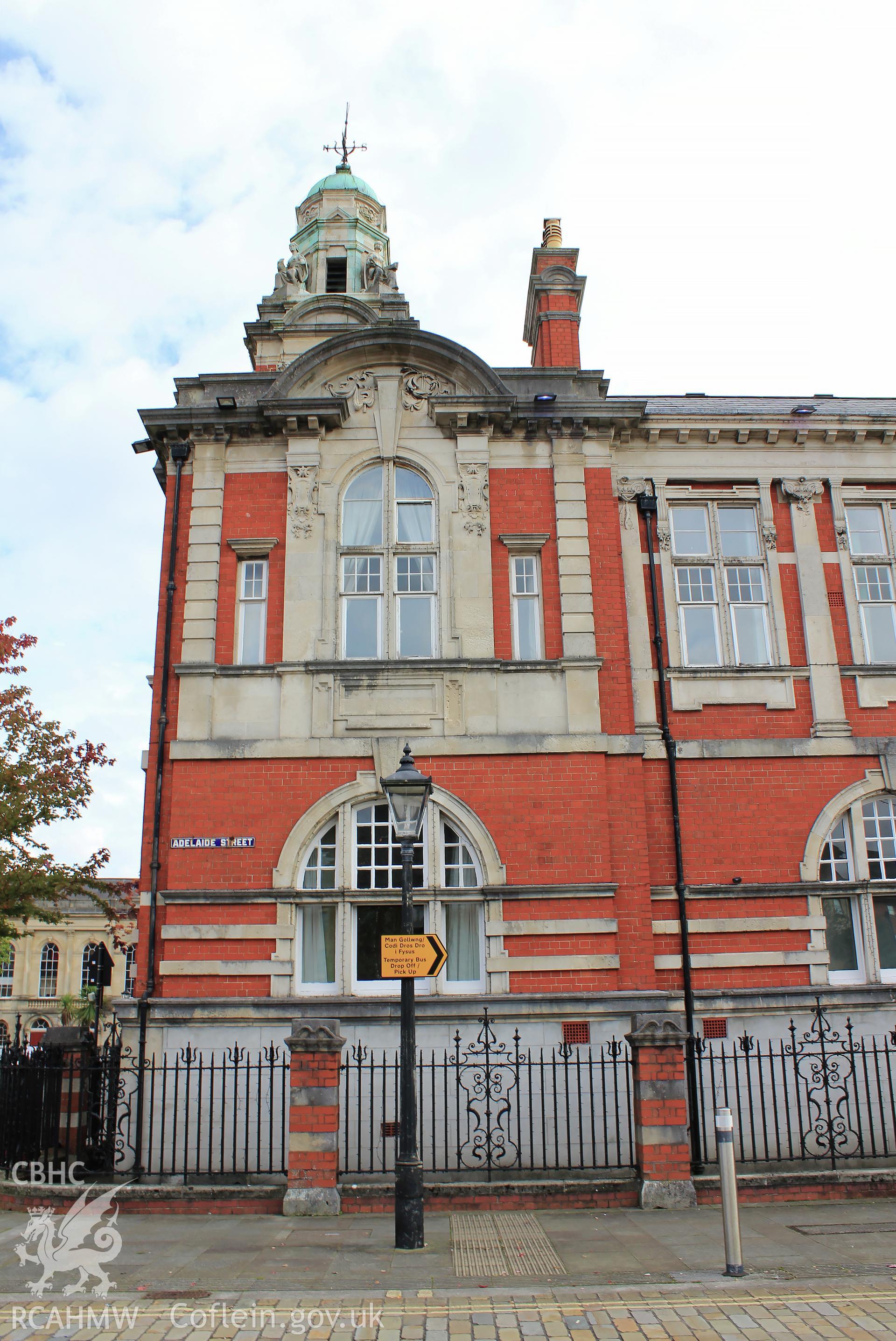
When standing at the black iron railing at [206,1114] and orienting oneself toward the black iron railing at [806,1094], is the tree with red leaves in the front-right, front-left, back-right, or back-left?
back-left

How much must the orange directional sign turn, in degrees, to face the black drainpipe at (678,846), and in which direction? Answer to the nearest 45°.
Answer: approximately 135° to its left

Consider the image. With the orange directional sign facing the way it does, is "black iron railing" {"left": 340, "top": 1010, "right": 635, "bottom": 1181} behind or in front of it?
behind

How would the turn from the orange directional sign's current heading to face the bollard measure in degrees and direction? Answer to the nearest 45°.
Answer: approximately 45° to its left

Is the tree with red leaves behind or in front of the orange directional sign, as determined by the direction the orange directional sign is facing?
behind

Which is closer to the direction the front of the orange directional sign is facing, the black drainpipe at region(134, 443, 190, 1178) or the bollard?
the bollard

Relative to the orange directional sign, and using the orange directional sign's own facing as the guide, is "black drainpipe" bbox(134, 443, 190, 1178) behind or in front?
behind

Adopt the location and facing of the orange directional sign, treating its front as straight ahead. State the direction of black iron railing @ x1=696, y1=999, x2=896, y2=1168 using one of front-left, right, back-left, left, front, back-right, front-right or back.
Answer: back-left

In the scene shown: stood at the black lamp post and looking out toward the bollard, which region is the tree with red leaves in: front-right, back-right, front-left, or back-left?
back-left

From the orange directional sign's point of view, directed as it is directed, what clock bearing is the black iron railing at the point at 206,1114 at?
The black iron railing is roughly at 5 o'clock from the orange directional sign.

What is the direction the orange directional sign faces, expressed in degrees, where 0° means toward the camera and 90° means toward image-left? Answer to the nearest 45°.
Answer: approximately 0°

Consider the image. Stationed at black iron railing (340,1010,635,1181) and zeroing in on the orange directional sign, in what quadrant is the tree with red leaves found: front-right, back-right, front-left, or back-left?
back-right
